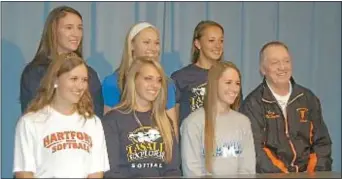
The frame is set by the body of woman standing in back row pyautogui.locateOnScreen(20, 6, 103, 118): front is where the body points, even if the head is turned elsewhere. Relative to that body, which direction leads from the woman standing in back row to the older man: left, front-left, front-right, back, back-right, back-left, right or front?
front-left

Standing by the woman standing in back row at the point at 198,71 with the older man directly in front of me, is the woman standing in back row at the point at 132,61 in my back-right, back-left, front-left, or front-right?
back-right

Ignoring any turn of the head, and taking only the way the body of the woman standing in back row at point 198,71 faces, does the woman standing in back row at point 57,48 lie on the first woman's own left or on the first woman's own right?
on the first woman's own right

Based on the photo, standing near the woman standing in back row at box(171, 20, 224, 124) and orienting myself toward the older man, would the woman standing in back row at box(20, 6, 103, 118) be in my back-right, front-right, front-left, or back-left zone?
back-right

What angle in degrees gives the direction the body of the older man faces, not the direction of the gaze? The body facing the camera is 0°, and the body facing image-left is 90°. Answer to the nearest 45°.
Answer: approximately 0°

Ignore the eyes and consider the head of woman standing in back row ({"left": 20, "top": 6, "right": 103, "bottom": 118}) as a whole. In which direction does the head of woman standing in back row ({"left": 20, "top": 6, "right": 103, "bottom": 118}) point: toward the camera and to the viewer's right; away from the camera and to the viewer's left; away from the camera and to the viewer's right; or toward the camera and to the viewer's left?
toward the camera and to the viewer's right

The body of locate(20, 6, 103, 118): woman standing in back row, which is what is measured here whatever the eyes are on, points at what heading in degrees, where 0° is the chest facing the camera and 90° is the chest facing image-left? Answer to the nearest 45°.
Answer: approximately 315°

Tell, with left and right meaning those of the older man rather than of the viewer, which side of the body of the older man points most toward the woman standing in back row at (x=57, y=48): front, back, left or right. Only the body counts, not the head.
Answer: right

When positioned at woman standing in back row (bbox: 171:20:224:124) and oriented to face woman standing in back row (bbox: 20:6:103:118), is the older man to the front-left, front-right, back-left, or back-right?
back-left
